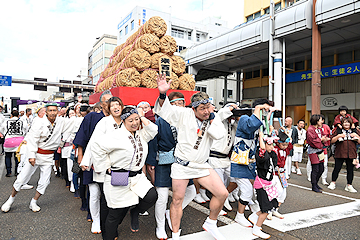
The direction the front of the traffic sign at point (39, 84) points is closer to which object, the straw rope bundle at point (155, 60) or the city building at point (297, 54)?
the straw rope bundle

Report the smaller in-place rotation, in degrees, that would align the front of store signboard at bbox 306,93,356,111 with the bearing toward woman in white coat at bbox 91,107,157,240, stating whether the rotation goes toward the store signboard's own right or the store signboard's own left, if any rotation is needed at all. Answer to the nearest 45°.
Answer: approximately 45° to the store signboard's own left

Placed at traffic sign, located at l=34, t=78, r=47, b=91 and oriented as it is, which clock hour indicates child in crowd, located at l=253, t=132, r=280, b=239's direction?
The child in crowd is roughly at 12 o'clock from the traffic sign.

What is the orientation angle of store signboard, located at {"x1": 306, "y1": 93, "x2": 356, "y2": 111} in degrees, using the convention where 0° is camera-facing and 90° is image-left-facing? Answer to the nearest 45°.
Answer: approximately 45°

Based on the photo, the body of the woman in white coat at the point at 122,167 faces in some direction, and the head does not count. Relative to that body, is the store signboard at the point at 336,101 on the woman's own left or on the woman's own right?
on the woman's own left

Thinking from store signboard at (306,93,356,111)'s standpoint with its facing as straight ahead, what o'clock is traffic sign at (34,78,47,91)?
The traffic sign is roughly at 1 o'clock from the store signboard.

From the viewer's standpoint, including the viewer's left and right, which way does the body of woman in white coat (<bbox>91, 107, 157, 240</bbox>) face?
facing the viewer and to the right of the viewer

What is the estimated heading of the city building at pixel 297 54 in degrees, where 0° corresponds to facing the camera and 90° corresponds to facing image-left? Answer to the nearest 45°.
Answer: approximately 45°

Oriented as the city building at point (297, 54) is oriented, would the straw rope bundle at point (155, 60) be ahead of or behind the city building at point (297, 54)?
ahead

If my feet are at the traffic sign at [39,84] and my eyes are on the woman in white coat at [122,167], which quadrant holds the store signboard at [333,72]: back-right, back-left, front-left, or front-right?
front-left

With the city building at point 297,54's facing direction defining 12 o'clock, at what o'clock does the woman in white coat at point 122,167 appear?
The woman in white coat is roughly at 11 o'clock from the city building.

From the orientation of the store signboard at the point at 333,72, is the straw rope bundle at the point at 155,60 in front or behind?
in front

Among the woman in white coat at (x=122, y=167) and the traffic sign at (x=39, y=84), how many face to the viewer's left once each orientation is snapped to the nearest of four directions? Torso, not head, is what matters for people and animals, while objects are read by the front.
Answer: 0

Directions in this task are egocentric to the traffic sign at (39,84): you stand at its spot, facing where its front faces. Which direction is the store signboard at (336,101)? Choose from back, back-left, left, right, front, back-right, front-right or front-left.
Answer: front-left

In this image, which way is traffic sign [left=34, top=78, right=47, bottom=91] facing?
toward the camera

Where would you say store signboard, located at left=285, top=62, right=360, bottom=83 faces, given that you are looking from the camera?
facing the viewer and to the left of the viewer
